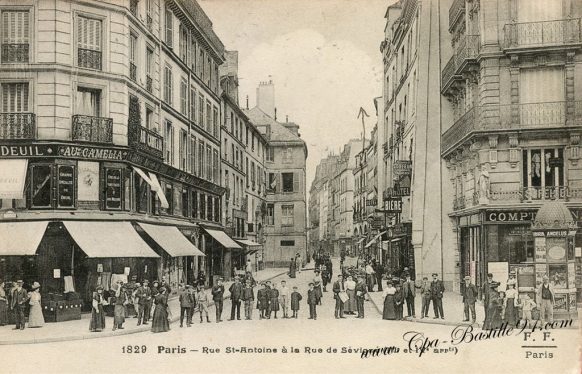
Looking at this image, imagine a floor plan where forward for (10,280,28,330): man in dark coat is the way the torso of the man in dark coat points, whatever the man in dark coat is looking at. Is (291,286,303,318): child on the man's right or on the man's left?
on the man's left

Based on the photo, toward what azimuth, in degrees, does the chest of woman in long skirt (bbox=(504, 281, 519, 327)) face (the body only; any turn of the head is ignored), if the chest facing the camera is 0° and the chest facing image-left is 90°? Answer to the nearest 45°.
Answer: approximately 0°

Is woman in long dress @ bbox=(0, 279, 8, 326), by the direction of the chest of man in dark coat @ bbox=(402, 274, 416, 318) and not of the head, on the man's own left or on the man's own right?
on the man's own right

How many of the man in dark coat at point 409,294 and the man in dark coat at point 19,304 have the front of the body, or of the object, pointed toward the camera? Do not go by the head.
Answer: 2

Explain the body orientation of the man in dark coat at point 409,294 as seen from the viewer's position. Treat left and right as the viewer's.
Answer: facing the viewer

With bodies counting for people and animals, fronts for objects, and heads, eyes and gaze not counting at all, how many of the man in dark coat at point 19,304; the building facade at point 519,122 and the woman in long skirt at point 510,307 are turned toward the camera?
3

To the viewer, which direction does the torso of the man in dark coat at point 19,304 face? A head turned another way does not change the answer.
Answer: toward the camera

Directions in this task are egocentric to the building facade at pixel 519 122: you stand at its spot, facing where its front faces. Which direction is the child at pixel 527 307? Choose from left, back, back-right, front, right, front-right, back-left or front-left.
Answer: front

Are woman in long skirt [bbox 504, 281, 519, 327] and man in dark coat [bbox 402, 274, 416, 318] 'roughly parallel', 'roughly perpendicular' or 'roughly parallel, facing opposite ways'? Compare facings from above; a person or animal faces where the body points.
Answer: roughly parallel

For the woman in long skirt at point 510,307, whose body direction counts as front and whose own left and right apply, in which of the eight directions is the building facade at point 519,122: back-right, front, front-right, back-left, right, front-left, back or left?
back
